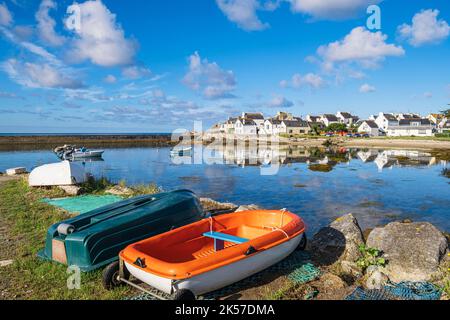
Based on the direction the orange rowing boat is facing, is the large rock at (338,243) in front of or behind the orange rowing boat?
in front

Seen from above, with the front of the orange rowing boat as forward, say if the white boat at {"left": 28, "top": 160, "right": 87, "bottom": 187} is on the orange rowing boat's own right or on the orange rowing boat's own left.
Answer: on the orange rowing boat's own left

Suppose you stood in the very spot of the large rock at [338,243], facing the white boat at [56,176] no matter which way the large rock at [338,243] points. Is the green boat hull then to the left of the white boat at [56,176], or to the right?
left

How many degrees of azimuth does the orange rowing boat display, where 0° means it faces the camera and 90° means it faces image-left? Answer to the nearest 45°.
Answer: approximately 225°

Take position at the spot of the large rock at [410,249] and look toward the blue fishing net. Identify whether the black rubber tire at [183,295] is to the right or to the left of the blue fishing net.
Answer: right

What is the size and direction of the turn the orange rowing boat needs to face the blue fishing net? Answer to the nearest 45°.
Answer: approximately 45° to its right

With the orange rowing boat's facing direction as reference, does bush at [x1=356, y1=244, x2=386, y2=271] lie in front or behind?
in front

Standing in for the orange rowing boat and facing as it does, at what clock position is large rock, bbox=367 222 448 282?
The large rock is roughly at 1 o'clock from the orange rowing boat.

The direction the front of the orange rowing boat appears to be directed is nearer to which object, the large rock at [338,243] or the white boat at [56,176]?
the large rock
